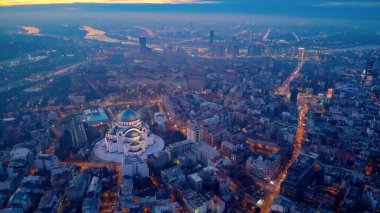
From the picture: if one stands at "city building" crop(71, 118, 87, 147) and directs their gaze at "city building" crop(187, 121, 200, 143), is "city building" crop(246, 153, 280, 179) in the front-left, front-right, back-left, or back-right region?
front-right

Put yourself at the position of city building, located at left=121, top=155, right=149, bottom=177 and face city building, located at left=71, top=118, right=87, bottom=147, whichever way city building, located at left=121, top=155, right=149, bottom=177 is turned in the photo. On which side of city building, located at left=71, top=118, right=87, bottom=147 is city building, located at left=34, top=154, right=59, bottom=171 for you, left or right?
left

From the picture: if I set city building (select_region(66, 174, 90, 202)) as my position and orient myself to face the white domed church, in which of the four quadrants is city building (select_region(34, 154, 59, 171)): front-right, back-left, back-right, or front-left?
front-left

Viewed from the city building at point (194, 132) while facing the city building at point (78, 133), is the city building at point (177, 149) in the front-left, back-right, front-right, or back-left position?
front-left

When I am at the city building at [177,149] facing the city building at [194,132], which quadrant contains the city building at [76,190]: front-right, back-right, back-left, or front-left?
back-left

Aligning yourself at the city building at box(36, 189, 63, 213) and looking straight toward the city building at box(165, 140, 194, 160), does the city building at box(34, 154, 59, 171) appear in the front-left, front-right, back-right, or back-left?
front-left

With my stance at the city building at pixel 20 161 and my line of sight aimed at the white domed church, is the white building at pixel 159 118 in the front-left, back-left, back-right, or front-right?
front-left

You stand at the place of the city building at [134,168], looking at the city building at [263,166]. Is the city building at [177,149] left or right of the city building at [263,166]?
left

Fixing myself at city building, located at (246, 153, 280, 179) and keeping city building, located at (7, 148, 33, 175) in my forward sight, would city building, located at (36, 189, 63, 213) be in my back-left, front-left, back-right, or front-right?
front-left
